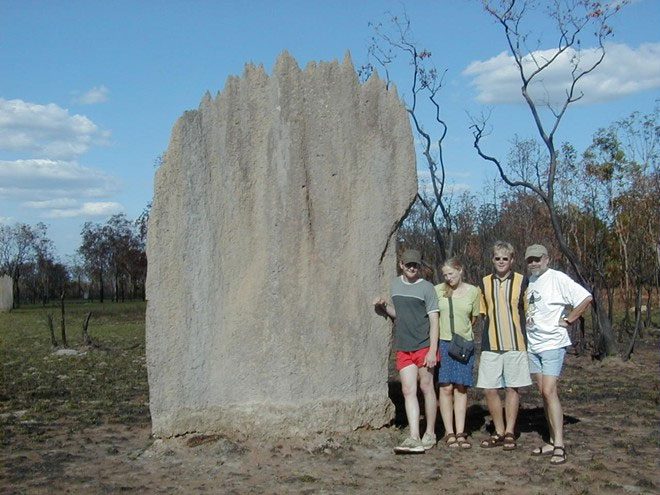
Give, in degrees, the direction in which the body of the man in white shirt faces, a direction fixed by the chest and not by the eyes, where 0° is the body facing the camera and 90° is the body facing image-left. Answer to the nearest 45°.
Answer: approximately 45°

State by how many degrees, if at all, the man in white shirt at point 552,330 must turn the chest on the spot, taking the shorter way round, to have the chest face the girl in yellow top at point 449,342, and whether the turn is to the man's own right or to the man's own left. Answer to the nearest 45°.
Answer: approximately 45° to the man's own right
